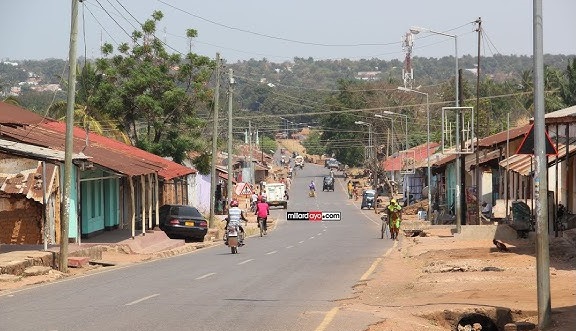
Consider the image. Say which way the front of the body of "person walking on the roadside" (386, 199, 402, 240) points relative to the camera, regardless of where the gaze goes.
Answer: toward the camera

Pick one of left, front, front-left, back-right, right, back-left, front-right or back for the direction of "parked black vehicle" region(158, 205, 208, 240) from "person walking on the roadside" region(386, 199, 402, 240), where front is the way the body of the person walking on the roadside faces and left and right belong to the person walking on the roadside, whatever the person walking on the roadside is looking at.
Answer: right

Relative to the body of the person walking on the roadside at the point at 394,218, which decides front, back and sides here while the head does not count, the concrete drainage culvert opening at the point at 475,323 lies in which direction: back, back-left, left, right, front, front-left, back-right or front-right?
front

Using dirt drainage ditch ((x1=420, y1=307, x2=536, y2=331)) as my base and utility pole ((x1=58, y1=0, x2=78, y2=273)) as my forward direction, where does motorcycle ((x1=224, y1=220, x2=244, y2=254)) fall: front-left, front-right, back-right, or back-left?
front-right

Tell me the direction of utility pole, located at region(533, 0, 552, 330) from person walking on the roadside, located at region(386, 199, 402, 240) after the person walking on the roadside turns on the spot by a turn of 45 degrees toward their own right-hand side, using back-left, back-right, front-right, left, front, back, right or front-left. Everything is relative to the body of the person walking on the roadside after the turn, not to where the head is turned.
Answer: front-left

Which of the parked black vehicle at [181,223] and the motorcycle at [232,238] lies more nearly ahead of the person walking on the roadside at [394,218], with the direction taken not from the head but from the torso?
the motorcycle

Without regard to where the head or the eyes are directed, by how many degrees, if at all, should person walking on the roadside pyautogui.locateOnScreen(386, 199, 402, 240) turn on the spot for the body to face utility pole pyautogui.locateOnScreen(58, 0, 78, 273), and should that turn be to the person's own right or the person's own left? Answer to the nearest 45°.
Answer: approximately 45° to the person's own right

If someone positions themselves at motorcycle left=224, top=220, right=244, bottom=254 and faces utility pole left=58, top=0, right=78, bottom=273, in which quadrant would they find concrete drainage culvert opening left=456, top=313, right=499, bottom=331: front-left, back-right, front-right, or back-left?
front-left

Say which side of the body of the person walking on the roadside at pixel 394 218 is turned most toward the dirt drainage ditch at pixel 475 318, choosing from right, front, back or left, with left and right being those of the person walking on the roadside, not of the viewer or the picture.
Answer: front

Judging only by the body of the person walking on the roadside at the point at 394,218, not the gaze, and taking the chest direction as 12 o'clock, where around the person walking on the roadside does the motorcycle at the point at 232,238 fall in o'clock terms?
The motorcycle is roughly at 1 o'clock from the person walking on the roadside.
